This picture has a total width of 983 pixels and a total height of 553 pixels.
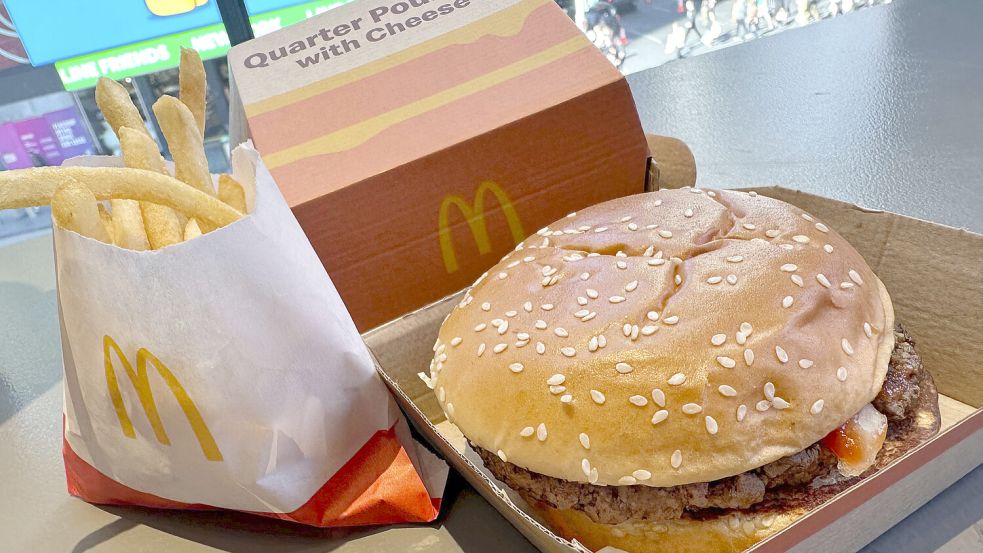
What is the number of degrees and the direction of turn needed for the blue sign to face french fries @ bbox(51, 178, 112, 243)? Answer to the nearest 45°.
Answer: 0° — it already faces it

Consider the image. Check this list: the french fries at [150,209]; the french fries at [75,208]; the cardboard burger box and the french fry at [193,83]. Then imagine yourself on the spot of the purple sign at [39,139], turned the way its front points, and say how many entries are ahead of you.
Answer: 4

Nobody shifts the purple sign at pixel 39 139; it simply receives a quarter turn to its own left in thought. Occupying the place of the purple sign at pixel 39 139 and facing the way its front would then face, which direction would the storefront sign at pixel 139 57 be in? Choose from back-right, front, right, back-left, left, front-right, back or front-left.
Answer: front-right

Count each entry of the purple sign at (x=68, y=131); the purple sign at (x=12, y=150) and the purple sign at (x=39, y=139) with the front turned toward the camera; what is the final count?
3

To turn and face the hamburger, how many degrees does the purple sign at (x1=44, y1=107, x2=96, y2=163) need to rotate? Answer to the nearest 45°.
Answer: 0° — it already faces it

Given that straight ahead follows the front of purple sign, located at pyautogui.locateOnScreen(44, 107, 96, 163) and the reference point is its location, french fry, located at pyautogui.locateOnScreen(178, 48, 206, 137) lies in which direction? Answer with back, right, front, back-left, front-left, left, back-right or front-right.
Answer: front

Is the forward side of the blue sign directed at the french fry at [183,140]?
yes

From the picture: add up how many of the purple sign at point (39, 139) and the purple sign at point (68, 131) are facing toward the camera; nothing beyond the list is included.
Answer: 2

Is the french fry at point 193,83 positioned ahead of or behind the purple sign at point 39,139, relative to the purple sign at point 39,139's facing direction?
ahead

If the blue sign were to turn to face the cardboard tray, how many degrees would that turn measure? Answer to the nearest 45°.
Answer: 0° — it already faces it

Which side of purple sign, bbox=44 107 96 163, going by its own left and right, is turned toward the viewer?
front

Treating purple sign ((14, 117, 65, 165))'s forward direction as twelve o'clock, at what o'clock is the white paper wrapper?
The white paper wrapper is roughly at 12 o'clock from the purple sign.

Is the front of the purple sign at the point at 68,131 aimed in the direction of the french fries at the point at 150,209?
yes
